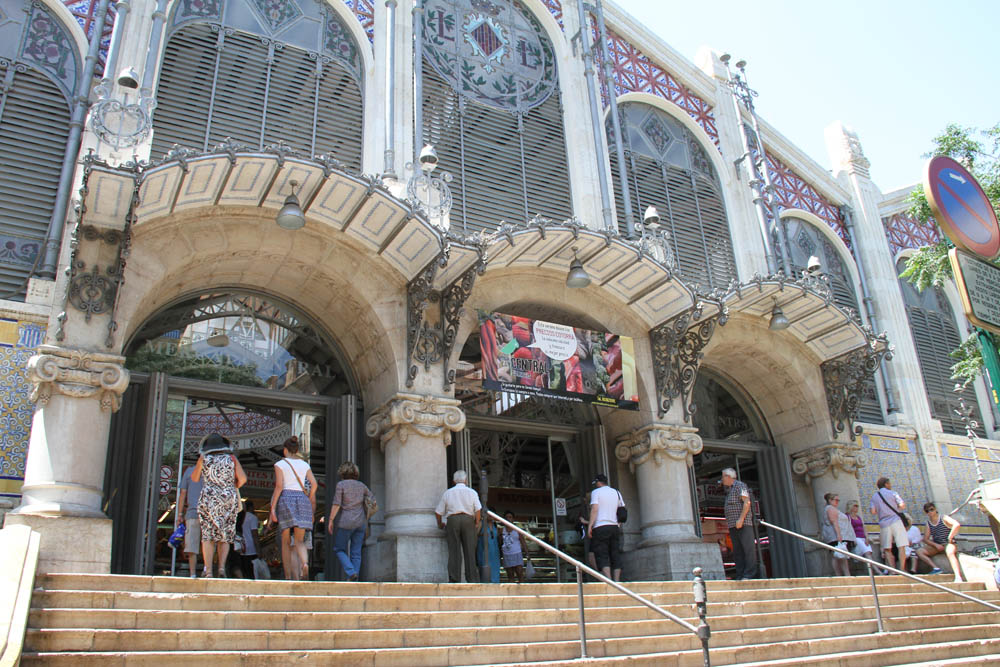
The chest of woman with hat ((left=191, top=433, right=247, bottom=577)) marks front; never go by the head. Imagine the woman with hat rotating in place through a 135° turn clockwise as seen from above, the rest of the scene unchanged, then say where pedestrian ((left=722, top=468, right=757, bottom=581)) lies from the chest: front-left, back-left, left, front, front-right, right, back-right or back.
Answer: front-left

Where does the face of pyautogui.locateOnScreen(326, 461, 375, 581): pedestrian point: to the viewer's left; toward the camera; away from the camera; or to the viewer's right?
away from the camera

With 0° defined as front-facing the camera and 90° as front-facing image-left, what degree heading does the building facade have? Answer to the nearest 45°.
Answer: approximately 315°

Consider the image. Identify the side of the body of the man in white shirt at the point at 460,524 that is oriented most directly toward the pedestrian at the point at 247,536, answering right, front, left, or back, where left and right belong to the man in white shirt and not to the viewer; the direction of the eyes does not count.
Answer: left

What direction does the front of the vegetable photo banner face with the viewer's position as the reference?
facing the viewer and to the right of the viewer

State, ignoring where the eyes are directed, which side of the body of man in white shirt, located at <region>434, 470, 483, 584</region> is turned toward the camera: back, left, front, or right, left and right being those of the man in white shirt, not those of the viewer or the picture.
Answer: back

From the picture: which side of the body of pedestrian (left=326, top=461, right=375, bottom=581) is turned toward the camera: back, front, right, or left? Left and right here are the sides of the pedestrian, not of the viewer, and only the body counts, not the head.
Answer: back

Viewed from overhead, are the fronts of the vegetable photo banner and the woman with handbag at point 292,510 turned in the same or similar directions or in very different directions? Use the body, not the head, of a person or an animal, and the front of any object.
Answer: very different directions

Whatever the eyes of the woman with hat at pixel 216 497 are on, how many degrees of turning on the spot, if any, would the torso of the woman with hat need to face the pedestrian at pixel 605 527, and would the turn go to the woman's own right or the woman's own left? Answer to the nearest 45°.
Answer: approximately 90° to the woman's own right

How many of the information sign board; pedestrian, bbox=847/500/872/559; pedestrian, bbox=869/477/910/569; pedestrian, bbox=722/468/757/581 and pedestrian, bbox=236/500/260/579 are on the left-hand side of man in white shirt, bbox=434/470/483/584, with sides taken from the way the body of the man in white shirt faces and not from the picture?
1

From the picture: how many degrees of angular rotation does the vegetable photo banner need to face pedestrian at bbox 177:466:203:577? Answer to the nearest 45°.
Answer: approximately 90° to its right

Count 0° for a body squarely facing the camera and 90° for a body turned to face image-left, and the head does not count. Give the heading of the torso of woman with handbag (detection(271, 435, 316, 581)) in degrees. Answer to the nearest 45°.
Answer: approximately 180°

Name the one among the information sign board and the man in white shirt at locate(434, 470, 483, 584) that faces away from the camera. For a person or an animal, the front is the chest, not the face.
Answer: the man in white shirt

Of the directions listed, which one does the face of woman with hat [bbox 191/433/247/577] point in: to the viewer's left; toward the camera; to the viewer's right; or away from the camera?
away from the camera
